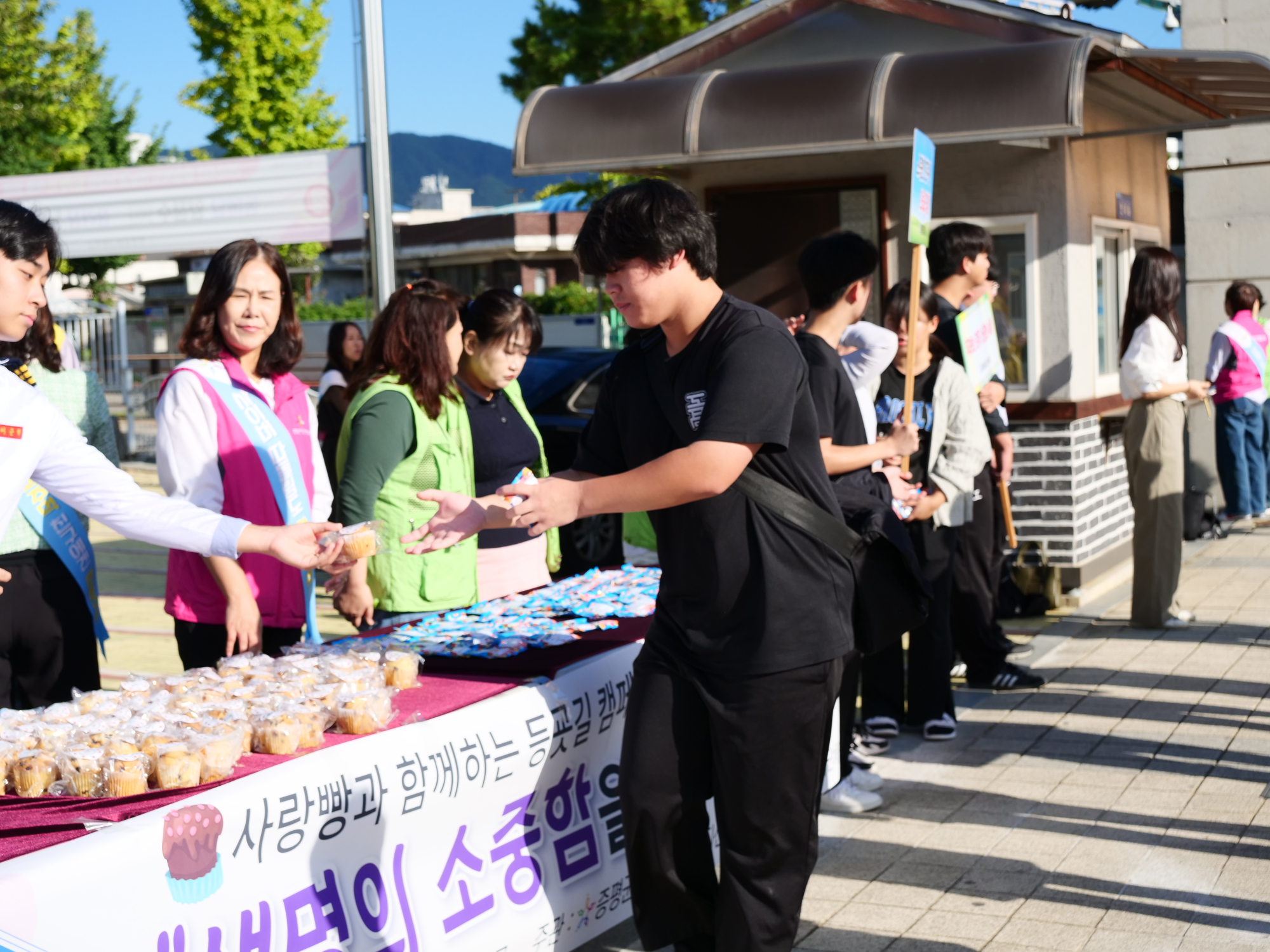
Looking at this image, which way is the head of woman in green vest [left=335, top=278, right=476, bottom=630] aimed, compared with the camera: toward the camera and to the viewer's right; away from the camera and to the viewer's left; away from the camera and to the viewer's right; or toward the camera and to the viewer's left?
away from the camera and to the viewer's right

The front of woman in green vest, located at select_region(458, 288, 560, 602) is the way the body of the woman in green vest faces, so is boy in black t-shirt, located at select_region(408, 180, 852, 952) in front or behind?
in front

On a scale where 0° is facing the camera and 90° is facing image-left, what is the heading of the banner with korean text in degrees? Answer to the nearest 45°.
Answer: approximately 315°

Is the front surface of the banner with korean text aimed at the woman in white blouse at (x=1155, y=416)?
no

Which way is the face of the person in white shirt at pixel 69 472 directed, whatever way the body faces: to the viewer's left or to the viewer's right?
to the viewer's right

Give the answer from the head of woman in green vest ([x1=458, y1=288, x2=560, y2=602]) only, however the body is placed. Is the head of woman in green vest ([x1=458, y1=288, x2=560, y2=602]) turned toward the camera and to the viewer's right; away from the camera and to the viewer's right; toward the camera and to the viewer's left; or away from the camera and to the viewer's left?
toward the camera and to the viewer's right

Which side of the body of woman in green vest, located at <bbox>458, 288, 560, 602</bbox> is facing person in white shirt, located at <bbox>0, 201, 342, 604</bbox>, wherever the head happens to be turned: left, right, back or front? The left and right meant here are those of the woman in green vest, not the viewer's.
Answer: right

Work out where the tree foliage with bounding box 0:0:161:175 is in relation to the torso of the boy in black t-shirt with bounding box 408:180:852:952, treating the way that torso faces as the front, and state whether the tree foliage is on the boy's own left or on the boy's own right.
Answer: on the boy's own right
